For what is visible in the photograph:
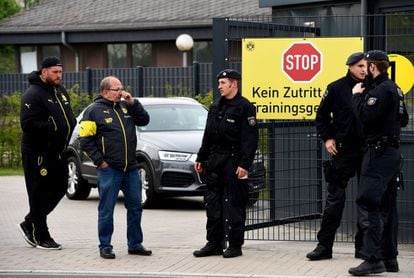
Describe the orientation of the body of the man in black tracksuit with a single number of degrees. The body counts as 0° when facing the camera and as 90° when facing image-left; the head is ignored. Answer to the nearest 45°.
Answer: approximately 315°

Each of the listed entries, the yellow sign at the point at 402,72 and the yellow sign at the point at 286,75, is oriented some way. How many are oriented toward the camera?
2

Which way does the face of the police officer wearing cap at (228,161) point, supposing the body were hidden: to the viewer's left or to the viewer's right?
to the viewer's left

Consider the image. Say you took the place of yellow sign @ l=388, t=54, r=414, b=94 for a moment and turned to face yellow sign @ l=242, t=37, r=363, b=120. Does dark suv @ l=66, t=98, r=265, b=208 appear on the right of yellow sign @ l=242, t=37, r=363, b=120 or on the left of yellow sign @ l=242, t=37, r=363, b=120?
right

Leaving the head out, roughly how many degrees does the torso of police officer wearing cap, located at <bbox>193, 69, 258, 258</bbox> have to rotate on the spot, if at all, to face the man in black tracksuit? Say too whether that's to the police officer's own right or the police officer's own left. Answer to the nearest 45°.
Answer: approximately 45° to the police officer's own right
